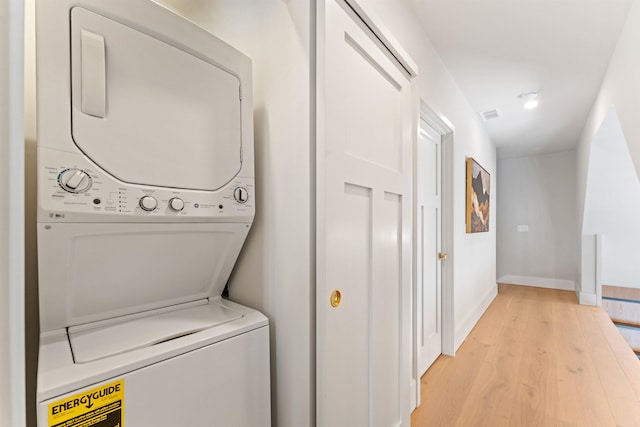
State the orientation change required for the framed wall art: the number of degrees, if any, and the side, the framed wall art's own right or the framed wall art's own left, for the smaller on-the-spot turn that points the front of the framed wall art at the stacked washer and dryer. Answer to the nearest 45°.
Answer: approximately 90° to the framed wall art's own right

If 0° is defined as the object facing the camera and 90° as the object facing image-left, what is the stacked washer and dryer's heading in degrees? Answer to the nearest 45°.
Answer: approximately 315°

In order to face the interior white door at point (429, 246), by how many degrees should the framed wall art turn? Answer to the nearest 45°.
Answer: approximately 90° to its right

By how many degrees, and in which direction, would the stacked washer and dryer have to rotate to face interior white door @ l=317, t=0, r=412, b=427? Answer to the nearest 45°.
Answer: approximately 45° to its left

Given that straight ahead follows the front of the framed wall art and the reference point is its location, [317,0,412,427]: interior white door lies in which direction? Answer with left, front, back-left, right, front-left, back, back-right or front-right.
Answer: right

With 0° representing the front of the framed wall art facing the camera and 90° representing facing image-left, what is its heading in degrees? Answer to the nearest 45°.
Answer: approximately 270°

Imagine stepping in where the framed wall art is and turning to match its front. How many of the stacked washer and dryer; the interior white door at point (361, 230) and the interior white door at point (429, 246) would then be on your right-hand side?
3
